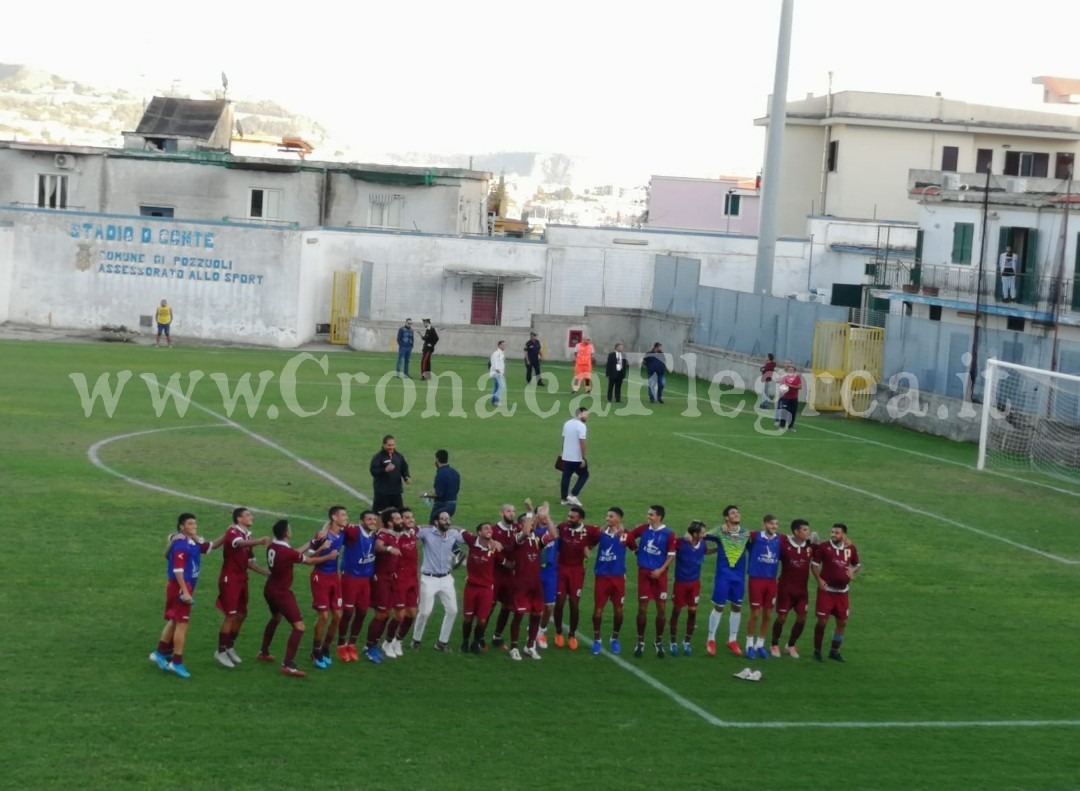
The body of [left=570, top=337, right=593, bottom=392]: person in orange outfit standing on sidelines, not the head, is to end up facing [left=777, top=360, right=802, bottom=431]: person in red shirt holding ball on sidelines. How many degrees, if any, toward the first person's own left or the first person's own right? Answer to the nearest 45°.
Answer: approximately 45° to the first person's own left

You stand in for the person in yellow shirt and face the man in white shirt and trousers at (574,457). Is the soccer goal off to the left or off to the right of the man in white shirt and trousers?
left

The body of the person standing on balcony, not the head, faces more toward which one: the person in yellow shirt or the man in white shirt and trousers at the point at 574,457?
the man in white shirt and trousers

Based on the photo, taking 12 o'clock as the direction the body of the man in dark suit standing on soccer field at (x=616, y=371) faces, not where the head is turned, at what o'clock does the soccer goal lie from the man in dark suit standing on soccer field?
The soccer goal is roughly at 10 o'clock from the man in dark suit standing on soccer field.

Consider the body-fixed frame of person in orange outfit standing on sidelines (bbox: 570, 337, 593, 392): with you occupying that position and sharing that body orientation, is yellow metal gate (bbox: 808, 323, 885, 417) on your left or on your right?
on your left

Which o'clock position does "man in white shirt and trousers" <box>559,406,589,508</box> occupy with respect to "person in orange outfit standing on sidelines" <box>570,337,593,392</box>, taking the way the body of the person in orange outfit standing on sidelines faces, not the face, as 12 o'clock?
The man in white shirt and trousers is roughly at 12 o'clock from the person in orange outfit standing on sidelines.

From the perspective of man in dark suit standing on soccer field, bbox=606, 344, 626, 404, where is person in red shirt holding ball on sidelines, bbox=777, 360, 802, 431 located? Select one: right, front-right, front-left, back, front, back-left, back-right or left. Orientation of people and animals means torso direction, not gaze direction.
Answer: front-left

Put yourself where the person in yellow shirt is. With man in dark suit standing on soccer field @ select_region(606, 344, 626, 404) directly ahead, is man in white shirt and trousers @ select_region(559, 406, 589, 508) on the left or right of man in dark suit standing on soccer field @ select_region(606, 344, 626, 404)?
right
